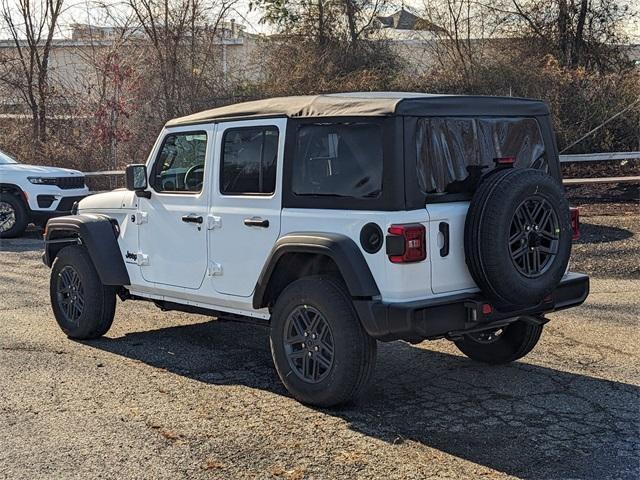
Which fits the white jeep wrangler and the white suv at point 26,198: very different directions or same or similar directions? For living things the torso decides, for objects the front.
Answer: very different directions

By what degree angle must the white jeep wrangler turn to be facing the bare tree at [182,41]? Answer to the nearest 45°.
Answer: approximately 45° to its right

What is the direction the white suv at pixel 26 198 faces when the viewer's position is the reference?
facing the viewer and to the right of the viewer

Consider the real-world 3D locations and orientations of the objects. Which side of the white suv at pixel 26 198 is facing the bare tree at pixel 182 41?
left

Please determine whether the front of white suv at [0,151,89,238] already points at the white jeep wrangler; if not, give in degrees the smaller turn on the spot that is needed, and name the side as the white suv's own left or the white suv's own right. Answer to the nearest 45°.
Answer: approximately 45° to the white suv's own right

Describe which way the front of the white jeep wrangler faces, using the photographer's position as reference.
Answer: facing away from the viewer and to the left of the viewer

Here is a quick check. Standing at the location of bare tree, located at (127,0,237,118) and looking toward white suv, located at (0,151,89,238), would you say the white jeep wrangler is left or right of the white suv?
left

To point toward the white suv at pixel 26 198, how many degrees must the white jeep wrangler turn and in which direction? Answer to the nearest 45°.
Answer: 0° — it already faces it
